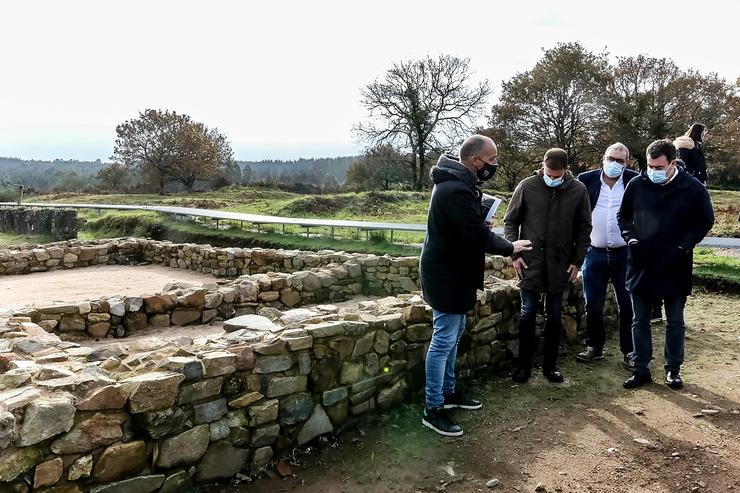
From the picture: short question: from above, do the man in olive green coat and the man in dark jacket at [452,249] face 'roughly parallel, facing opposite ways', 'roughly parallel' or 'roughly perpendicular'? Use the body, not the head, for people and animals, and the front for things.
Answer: roughly perpendicular

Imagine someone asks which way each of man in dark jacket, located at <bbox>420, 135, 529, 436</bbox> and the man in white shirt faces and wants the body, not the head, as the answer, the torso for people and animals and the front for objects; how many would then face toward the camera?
1

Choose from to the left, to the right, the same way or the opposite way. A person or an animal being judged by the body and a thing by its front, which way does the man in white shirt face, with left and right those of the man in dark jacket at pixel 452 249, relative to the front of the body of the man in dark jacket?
to the right

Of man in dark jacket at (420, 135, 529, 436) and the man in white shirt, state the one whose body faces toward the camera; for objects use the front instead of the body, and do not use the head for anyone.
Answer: the man in white shirt

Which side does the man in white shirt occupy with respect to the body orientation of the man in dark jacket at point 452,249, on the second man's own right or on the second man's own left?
on the second man's own left

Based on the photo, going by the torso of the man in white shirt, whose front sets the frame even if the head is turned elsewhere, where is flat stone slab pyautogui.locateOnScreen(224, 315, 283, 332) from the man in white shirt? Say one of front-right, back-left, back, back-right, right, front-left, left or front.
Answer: front-right

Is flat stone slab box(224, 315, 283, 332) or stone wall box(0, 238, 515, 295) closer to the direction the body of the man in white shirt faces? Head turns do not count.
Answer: the flat stone slab

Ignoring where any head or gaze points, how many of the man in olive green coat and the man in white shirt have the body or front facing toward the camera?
2

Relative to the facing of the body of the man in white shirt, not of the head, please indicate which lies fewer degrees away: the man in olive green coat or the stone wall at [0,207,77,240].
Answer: the man in olive green coat

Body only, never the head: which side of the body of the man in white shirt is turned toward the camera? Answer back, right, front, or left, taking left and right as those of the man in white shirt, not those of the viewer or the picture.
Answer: front

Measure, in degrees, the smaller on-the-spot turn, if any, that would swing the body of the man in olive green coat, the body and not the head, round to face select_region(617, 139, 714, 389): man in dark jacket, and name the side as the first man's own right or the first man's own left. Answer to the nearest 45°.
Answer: approximately 90° to the first man's own left

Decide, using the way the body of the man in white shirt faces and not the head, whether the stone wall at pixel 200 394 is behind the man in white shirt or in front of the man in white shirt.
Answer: in front

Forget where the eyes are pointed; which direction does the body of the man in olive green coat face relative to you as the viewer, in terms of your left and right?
facing the viewer

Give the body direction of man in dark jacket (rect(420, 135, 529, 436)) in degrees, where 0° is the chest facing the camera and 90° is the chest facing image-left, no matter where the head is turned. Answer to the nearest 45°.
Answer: approximately 270°

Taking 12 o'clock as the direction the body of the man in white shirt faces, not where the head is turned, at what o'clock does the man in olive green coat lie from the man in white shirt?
The man in olive green coat is roughly at 1 o'clock from the man in white shirt.

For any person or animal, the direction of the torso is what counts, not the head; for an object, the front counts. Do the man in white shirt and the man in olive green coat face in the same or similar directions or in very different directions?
same or similar directions

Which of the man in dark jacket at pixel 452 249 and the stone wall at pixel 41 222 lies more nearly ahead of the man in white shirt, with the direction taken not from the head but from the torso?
the man in dark jacket
